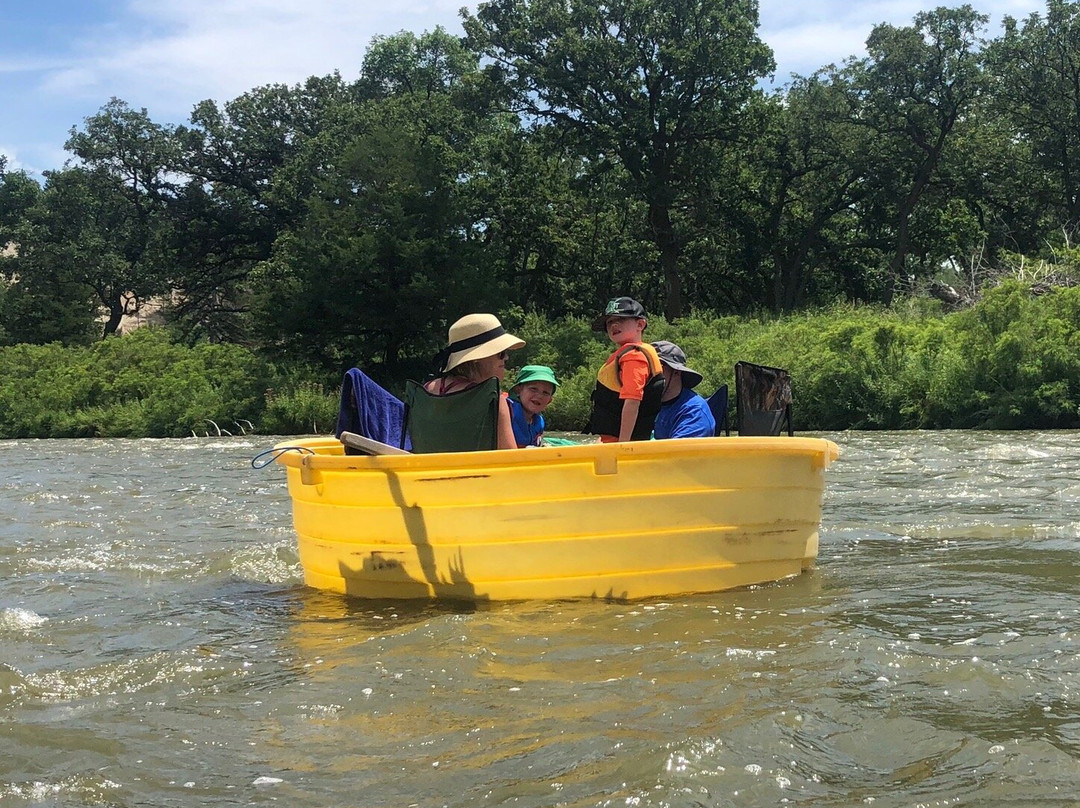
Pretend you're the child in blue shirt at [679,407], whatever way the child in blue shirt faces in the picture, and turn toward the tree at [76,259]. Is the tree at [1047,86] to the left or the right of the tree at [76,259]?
right

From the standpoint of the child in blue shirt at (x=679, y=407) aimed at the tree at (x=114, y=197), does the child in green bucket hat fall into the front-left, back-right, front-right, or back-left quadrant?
front-left

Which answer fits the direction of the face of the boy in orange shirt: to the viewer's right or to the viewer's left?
to the viewer's left

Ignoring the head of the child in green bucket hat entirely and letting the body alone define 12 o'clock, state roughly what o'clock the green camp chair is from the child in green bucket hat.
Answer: The green camp chair is roughly at 2 o'clock from the child in green bucket hat.

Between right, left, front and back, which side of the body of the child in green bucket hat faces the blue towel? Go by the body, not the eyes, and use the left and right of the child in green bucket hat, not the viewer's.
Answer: right

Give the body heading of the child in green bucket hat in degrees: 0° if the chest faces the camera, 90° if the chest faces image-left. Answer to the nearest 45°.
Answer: approximately 315°
